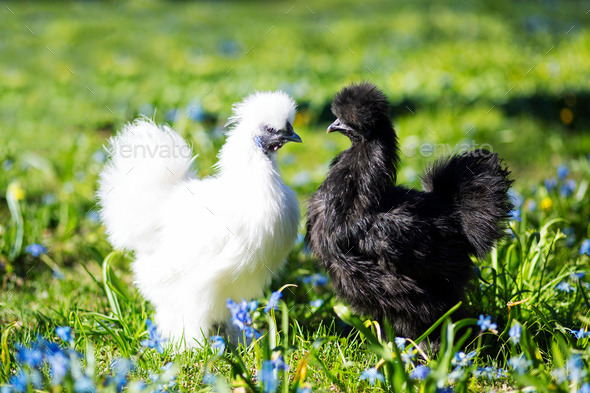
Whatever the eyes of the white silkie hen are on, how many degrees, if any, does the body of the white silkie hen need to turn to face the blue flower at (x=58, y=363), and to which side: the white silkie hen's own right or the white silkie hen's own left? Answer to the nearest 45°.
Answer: approximately 135° to the white silkie hen's own right

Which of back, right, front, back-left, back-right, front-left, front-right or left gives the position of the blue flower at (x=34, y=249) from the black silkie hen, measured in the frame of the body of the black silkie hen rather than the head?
front

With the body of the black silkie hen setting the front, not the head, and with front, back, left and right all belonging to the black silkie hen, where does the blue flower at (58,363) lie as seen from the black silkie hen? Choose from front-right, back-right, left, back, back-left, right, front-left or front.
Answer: front-left

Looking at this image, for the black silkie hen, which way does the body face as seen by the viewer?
to the viewer's left

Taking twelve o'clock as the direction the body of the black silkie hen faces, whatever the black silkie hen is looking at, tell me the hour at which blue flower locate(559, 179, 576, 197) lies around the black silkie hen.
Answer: The blue flower is roughly at 4 o'clock from the black silkie hen.

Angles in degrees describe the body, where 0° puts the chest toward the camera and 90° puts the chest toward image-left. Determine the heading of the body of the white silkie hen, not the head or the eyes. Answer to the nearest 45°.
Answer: approximately 270°

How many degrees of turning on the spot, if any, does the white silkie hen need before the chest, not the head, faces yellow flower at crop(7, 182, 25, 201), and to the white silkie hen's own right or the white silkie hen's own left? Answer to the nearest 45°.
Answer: approximately 135° to the white silkie hen's own left

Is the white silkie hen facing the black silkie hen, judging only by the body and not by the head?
yes

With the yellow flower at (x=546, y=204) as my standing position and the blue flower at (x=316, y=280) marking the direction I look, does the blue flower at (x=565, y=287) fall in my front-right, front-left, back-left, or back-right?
front-left

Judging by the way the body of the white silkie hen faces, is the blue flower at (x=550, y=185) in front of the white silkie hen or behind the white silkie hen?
in front

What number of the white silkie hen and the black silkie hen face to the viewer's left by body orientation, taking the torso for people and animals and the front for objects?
1

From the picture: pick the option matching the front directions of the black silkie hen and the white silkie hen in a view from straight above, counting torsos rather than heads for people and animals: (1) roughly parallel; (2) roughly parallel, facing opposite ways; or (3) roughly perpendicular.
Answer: roughly parallel, facing opposite ways
